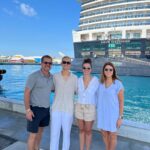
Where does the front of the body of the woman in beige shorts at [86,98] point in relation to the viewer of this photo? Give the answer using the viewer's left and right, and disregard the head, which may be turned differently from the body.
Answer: facing the viewer

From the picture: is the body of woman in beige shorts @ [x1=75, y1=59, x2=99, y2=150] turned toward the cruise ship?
no

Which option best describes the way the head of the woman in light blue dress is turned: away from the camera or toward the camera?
toward the camera

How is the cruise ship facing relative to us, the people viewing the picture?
facing away from the viewer

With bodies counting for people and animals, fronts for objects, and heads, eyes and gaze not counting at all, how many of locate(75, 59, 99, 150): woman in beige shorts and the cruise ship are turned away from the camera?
1

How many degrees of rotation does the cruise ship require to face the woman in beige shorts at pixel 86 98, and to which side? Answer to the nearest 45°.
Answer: approximately 180°

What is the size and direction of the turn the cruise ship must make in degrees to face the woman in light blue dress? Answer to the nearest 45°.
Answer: approximately 180°

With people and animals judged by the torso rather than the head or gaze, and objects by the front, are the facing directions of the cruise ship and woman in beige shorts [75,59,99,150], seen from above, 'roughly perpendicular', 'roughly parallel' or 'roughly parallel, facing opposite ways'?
roughly parallel, facing opposite ways
